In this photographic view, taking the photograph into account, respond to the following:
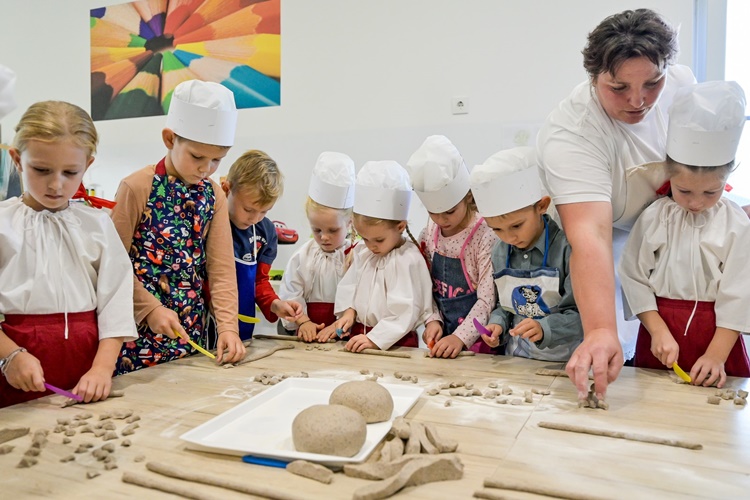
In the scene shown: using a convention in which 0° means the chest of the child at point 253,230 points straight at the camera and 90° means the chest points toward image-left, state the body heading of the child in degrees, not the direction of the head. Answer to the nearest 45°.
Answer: approximately 315°

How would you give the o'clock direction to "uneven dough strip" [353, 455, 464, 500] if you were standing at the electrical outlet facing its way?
The uneven dough strip is roughly at 12 o'clock from the electrical outlet.

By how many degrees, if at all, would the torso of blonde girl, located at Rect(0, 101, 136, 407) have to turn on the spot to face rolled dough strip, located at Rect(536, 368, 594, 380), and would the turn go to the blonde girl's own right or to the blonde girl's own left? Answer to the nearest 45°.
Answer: approximately 90° to the blonde girl's own left

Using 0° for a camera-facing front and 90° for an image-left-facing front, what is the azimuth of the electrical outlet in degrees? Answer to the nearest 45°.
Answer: approximately 0°

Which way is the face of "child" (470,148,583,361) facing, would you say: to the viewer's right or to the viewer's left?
to the viewer's left

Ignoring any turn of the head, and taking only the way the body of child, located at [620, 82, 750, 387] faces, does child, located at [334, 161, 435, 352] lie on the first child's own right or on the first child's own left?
on the first child's own right
